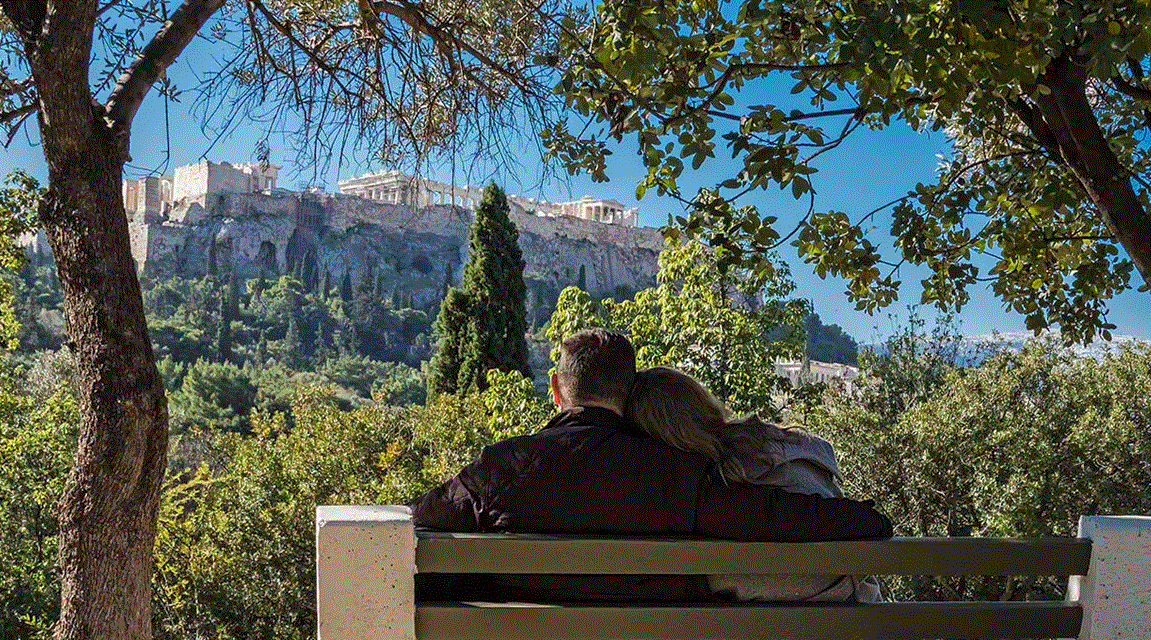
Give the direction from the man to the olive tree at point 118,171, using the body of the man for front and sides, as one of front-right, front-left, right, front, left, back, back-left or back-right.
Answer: front-left

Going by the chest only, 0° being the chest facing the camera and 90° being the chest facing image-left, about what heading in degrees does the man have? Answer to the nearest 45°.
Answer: approximately 180°

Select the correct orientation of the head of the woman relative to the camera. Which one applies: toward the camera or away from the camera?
away from the camera

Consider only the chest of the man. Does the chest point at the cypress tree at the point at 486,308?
yes

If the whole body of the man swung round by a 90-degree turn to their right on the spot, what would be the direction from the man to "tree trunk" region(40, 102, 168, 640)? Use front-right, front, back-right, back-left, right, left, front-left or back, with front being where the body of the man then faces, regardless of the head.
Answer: back-left

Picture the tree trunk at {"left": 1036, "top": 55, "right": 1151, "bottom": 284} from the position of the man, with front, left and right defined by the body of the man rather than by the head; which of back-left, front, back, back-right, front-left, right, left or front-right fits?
front-right
